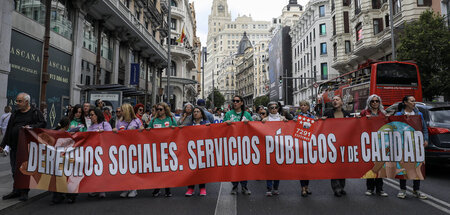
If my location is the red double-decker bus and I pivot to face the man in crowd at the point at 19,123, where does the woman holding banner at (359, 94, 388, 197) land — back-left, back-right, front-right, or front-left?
front-left

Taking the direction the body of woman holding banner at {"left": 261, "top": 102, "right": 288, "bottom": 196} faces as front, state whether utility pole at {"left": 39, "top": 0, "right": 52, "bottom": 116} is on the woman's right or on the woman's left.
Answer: on the woman's right

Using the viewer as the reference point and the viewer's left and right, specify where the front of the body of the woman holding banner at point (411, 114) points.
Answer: facing the viewer

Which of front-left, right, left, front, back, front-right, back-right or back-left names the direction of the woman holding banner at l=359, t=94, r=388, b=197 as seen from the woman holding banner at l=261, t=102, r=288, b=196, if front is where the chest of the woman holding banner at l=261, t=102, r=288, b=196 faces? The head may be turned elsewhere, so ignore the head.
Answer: left

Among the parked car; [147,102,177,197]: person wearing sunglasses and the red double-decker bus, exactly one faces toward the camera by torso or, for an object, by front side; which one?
the person wearing sunglasses

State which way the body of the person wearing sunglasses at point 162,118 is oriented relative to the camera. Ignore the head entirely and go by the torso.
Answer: toward the camera

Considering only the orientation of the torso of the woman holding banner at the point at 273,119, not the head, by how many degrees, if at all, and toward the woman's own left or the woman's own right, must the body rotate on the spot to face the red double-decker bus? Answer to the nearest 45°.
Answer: approximately 135° to the woman's own left

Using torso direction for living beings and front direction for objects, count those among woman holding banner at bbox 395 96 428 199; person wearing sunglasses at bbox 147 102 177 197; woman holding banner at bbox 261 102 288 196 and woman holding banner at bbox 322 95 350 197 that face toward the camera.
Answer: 4

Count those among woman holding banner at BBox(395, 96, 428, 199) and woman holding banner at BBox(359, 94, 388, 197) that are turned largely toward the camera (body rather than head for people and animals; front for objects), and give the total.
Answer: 2

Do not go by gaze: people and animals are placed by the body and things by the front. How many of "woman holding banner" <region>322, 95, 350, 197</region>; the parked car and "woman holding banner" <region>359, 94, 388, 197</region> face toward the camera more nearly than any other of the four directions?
2

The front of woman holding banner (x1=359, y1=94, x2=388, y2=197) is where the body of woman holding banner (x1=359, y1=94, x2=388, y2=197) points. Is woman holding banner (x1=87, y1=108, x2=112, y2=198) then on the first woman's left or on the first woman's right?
on the first woman's right

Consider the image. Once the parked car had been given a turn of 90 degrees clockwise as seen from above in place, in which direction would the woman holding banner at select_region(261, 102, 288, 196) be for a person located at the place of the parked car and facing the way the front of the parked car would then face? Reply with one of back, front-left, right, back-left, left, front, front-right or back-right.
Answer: back

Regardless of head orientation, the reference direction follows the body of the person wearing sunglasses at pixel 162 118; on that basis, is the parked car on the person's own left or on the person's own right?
on the person's own left
